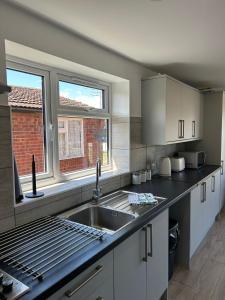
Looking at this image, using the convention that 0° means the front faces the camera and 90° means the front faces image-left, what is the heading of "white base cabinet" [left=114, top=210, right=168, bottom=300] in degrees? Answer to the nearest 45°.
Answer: approximately 315°

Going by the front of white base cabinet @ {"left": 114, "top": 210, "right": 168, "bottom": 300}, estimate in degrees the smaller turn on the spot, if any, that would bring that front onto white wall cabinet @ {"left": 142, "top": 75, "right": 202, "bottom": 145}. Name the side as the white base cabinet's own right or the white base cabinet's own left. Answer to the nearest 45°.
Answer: approximately 135° to the white base cabinet's own left

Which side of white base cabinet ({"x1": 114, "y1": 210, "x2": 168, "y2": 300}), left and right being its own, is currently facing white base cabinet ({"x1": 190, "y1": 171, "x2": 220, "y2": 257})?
left

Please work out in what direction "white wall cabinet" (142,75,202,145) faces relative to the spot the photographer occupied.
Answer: facing the viewer and to the right of the viewer

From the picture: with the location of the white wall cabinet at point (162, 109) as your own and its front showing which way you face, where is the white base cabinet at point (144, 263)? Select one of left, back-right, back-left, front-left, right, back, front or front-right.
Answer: front-right

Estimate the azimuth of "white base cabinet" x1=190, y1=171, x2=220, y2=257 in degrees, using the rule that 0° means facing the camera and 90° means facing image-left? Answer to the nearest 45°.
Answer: approximately 270°

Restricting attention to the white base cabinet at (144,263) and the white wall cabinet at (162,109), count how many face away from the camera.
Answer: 0

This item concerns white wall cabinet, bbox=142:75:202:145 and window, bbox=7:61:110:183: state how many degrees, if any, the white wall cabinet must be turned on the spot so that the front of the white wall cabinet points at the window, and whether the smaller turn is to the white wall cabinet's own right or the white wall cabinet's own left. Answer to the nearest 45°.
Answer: approximately 90° to the white wall cabinet's own right

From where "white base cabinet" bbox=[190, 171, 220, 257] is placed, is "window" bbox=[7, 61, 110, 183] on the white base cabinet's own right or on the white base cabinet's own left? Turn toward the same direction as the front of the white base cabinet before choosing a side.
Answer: on the white base cabinet's own right

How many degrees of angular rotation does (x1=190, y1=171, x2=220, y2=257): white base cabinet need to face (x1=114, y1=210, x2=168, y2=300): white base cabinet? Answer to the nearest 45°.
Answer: approximately 90° to its right
